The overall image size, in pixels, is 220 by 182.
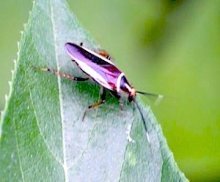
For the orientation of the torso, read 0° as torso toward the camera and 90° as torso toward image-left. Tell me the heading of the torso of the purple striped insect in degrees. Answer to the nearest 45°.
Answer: approximately 315°
